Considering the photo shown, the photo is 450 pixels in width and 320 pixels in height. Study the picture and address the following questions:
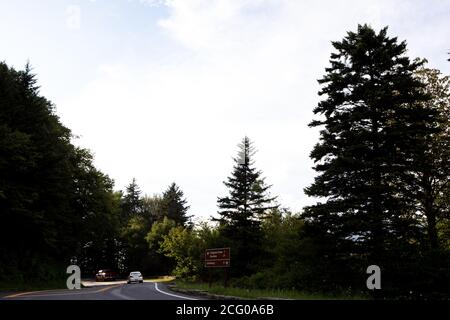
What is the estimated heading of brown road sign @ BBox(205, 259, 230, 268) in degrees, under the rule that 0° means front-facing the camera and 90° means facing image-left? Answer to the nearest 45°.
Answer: approximately 0°

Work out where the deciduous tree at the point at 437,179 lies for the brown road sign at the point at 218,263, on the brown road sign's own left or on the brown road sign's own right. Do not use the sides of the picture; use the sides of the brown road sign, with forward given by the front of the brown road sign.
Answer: on the brown road sign's own left

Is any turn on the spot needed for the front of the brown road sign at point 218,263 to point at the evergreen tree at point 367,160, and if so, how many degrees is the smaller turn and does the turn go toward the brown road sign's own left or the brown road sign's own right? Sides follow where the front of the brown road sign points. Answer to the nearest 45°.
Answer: approximately 45° to the brown road sign's own left

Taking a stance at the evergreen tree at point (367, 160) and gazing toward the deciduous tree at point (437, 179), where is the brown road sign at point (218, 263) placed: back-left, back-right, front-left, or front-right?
back-left

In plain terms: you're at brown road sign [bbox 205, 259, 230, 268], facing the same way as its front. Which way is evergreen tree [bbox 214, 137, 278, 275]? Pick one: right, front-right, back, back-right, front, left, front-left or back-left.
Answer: back
